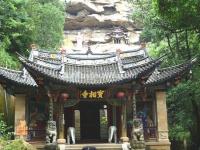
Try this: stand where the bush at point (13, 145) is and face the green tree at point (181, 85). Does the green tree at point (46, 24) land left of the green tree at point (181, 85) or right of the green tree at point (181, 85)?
left

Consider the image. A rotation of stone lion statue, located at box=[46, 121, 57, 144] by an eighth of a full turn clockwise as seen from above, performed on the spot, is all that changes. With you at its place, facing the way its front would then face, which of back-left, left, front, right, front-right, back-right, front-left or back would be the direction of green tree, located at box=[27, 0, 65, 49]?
back-right

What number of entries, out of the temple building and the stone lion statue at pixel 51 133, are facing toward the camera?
2

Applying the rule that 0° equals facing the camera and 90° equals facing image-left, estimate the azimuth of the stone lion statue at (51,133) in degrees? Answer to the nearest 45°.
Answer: approximately 0°

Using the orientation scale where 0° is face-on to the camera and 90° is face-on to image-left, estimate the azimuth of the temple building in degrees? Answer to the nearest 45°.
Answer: approximately 0°
